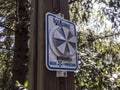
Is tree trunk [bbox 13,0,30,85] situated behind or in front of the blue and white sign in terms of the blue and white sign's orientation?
behind

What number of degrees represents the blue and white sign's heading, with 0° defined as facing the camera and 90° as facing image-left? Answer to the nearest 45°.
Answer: approximately 315°
